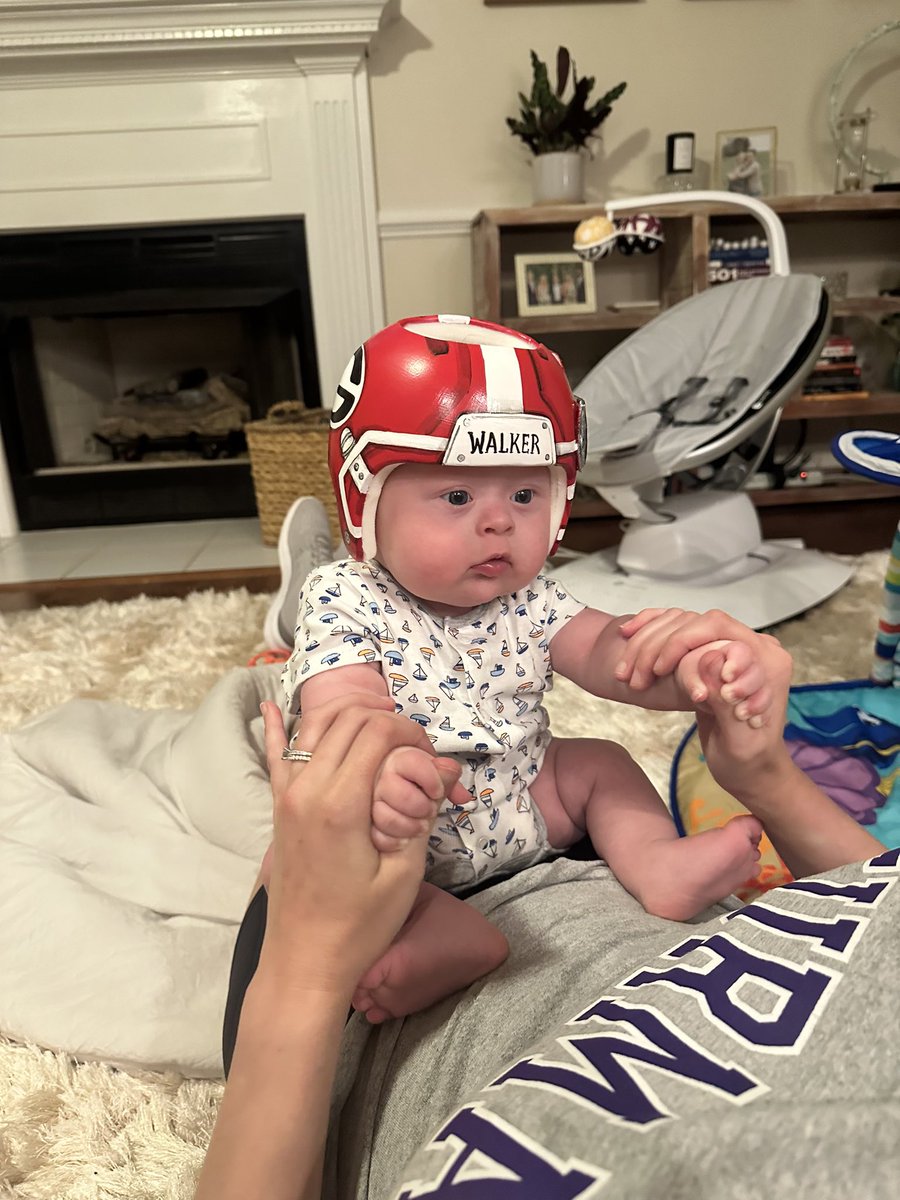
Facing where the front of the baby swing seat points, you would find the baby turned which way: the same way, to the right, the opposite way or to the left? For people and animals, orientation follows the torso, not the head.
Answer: to the left

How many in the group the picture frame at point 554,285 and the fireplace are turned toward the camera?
2

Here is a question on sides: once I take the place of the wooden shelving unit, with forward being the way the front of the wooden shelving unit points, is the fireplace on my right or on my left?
on my right

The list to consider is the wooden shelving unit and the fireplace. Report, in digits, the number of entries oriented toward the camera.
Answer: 2

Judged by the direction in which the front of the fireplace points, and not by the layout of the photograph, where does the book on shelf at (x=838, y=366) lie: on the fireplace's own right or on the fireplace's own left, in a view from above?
on the fireplace's own left

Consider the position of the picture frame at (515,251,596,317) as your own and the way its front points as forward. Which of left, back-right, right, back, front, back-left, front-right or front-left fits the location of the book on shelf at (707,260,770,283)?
left

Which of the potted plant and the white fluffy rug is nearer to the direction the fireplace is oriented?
the white fluffy rug

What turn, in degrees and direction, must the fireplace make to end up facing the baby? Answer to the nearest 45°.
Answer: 0° — it already faces them

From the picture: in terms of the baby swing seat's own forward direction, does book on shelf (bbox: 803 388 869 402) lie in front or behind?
behind

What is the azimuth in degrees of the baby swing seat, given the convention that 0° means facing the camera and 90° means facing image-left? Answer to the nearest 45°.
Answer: approximately 45°

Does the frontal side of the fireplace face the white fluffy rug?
yes

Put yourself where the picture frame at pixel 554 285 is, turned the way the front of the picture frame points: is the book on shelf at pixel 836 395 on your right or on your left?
on your left

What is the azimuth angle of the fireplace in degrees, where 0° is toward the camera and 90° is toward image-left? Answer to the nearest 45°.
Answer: approximately 0°
